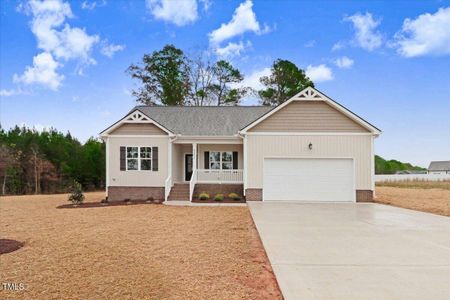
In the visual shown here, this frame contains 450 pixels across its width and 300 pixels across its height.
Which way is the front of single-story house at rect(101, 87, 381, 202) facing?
toward the camera

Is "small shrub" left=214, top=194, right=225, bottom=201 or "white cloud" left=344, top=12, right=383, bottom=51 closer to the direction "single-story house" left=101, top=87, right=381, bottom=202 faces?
the small shrub

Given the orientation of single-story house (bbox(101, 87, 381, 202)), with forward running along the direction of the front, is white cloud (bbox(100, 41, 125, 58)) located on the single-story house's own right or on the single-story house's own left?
on the single-story house's own right

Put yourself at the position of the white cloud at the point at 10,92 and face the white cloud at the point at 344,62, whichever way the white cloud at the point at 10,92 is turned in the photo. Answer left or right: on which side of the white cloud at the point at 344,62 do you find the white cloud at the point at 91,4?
right

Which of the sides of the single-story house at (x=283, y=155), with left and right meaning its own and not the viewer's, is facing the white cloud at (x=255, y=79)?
back

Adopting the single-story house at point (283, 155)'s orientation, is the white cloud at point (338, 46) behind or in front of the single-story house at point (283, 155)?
behind
